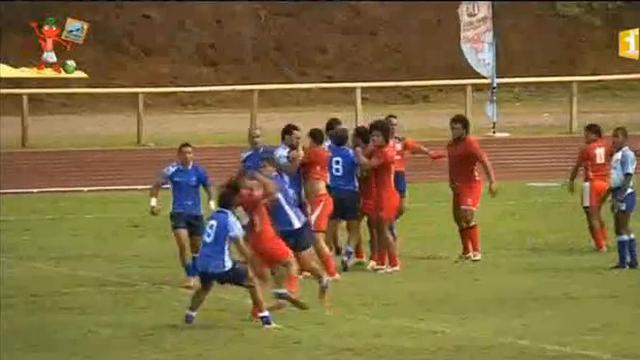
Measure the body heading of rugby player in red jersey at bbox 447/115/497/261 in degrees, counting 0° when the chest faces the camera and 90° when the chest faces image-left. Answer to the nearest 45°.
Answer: approximately 45°

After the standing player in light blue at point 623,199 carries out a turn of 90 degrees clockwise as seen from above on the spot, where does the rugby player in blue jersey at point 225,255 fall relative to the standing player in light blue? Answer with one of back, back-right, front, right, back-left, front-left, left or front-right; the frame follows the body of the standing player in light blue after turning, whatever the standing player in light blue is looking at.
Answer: back-left

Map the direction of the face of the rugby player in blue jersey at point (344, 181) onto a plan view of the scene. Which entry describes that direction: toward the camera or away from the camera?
away from the camera

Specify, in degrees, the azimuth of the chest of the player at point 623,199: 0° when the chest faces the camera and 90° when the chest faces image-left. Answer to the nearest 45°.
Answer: approximately 90°

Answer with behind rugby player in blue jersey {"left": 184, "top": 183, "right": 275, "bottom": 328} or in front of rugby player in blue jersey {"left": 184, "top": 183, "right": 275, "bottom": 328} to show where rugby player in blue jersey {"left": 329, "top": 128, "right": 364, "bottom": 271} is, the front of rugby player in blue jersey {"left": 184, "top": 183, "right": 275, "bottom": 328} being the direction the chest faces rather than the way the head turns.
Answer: in front

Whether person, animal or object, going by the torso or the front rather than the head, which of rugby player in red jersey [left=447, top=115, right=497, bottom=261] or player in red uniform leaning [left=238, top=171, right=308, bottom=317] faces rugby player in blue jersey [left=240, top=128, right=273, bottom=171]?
the rugby player in red jersey

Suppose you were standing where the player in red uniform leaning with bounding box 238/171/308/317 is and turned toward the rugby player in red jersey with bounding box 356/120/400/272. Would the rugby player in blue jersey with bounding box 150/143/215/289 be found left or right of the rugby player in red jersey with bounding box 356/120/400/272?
left
